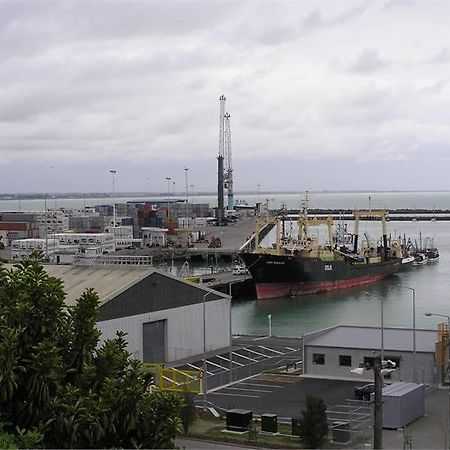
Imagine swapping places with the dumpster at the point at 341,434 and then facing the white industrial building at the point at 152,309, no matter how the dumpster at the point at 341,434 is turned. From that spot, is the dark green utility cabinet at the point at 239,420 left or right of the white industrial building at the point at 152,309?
left

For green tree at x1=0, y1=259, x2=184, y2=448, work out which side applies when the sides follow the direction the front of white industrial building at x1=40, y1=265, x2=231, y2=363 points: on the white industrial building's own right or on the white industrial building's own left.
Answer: on the white industrial building's own right

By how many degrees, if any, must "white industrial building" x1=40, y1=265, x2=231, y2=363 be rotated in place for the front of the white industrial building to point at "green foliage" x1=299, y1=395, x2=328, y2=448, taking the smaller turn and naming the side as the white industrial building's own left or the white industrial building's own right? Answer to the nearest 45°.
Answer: approximately 45° to the white industrial building's own right

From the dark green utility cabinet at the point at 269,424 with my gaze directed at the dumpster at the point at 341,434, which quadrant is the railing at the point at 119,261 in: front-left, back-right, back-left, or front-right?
back-left

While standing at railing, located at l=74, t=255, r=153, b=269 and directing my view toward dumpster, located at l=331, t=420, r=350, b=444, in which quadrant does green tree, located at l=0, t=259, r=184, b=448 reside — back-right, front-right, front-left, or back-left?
front-right

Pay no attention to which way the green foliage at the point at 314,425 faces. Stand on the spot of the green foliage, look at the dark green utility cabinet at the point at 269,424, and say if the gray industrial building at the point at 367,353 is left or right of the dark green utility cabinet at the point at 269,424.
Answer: right

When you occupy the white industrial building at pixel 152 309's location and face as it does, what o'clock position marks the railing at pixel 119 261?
The railing is roughly at 7 o'clock from the white industrial building.

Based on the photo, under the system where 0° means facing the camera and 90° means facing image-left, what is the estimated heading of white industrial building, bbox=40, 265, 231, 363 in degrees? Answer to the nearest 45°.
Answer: approximately 315°

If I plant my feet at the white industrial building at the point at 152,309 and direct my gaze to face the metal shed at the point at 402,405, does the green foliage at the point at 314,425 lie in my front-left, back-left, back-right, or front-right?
front-right

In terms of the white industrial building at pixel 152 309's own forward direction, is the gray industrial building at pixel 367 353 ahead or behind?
ahead

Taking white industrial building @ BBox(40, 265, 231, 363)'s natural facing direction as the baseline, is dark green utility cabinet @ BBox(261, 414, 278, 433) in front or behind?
in front
